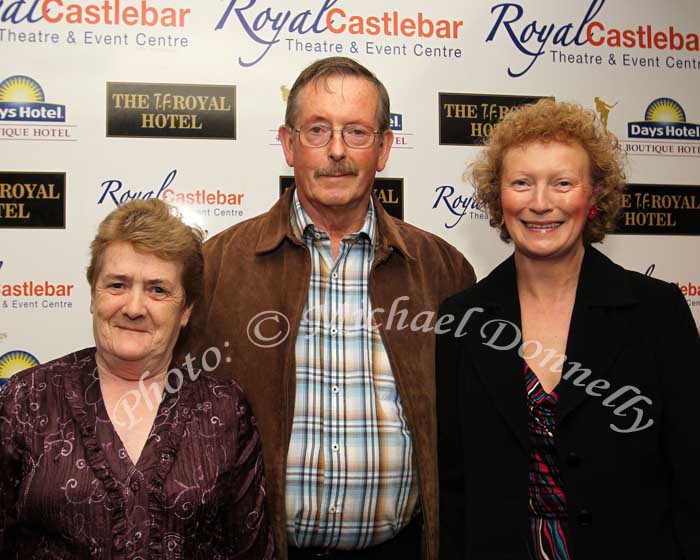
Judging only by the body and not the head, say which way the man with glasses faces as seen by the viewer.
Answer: toward the camera

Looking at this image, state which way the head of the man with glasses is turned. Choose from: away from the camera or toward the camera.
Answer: toward the camera
